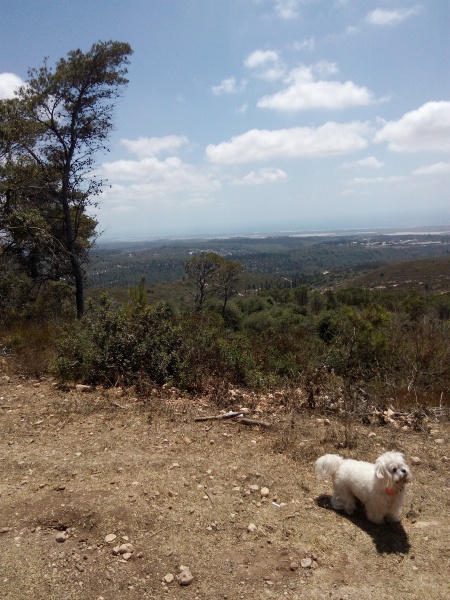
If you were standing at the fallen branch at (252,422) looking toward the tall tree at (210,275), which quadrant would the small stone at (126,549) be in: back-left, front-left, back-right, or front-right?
back-left

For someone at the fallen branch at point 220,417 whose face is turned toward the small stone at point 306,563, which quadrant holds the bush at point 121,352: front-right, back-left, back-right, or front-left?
back-right

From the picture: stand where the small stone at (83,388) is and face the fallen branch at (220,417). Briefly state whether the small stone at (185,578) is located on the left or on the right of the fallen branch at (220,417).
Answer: right

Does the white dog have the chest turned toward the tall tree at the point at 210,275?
no

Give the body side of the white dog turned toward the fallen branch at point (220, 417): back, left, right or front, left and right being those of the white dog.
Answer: back

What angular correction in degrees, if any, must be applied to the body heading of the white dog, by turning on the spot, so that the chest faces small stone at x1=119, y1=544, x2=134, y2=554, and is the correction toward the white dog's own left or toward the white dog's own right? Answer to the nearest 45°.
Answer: approximately 90° to the white dog's own right

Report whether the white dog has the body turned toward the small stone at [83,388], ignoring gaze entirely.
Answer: no

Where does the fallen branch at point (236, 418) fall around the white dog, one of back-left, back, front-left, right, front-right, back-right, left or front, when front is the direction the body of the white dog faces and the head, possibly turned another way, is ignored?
back

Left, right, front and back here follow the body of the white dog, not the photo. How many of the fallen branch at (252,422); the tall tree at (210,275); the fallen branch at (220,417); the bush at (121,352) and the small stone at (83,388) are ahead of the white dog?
0

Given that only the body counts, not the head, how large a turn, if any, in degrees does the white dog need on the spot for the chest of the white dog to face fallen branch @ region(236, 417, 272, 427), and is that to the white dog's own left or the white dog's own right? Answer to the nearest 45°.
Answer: approximately 180°

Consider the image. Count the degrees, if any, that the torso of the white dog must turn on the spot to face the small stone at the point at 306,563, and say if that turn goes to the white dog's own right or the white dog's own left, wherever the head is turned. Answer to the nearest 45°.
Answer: approximately 90° to the white dog's own right

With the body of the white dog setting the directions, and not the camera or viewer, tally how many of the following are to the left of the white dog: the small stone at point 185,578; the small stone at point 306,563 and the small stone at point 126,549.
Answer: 0

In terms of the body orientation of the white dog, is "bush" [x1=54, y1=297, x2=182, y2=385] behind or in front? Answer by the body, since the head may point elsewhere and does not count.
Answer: behind

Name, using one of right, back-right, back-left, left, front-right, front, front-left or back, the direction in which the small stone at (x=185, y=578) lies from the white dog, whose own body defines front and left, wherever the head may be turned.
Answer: right
